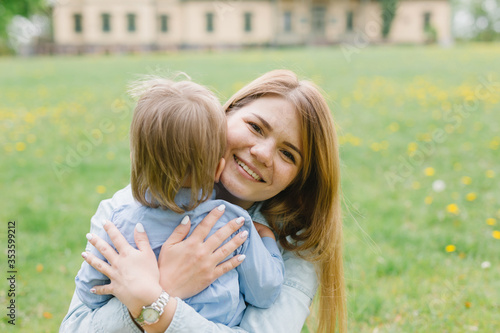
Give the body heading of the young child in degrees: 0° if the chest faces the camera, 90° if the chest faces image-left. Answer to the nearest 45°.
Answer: approximately 180°

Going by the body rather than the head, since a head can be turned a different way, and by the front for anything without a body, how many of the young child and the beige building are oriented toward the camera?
1

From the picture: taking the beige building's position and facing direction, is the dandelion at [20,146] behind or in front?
in front

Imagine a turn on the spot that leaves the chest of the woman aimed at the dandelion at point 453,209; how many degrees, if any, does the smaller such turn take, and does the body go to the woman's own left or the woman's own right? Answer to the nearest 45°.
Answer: approximately 135° to the woman's own left

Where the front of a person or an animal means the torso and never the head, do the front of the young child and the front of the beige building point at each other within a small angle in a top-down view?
yes

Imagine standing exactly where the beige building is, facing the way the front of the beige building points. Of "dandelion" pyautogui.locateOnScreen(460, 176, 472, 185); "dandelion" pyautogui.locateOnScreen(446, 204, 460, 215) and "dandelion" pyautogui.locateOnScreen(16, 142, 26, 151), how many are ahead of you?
3

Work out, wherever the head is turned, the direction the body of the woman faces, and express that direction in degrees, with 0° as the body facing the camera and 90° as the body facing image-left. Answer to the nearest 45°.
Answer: approximately 0°

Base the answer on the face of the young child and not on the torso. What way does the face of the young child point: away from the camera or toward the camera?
away from the camera

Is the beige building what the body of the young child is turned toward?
yes

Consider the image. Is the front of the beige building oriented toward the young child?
yes

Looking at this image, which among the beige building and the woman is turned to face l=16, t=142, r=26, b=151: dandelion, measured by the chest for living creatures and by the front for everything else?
the beige building

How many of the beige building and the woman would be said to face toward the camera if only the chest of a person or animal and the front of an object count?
2

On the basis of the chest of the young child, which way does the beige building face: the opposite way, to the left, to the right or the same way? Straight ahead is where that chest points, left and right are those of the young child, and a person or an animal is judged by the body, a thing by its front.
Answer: the opposite way

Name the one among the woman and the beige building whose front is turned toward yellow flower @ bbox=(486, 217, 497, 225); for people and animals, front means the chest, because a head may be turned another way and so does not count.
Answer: the beige building

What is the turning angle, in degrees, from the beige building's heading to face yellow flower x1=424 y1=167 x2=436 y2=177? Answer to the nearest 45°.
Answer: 0° — it already faces it
